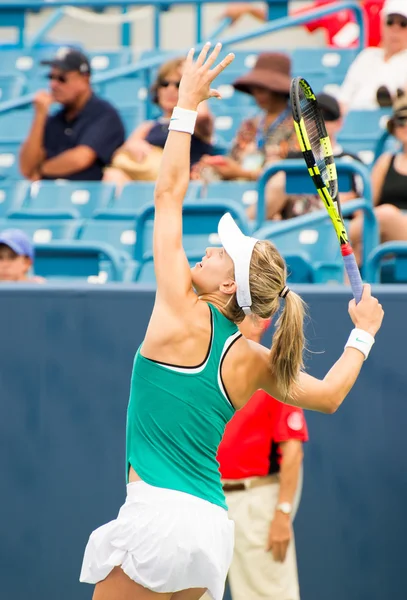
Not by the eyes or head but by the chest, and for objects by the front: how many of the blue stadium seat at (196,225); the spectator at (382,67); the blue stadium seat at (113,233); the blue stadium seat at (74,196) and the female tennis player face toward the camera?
4

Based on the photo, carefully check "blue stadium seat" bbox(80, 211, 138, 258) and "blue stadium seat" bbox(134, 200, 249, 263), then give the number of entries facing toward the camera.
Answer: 2

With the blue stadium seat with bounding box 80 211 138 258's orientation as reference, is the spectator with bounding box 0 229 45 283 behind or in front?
in front

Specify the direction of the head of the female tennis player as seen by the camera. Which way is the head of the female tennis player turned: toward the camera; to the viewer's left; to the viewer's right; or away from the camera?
to the viewer's left

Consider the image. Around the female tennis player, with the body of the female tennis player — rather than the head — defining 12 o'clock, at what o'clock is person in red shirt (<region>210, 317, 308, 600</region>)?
The person in red shirt is roughly at 2 o'clock from the female tennis player.

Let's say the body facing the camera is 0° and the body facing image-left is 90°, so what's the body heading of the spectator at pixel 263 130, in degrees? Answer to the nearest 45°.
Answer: approximately 45°

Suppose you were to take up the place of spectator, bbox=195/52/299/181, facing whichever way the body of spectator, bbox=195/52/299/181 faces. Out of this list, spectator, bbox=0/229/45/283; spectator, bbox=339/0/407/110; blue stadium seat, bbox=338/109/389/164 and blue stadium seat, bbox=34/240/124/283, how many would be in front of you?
2

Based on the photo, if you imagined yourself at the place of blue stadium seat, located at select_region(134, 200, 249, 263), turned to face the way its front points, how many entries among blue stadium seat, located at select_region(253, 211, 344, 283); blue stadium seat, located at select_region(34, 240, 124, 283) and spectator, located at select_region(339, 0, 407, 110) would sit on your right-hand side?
1

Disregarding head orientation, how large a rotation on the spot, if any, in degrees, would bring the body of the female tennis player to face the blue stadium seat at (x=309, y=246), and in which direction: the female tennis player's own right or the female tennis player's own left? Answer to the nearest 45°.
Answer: approximately 45° to the female tennis player's own right

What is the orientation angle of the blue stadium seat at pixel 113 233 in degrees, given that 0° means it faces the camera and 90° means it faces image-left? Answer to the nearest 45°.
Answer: approximately 0°
